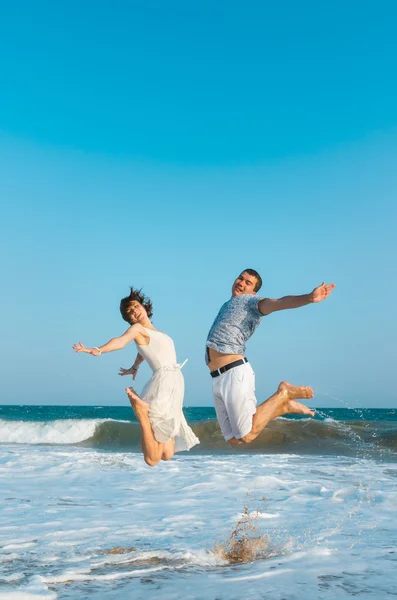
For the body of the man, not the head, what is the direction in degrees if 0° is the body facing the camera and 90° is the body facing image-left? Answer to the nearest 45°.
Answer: approximately 45°

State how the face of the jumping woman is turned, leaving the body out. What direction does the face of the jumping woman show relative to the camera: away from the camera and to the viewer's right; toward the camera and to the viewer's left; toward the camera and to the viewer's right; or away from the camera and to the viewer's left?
toward the camera and to the viewer's right

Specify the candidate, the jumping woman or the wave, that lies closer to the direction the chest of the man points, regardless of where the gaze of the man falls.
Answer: the jumping woman

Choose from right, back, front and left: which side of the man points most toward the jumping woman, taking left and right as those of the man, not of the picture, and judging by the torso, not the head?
right

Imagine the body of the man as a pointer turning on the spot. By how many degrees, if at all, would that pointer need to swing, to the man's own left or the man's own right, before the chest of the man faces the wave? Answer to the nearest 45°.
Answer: approximately 135° to the man's own right

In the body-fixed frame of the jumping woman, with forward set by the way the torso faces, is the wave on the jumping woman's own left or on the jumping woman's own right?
on the jumping woman's own left

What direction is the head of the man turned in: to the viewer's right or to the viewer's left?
to the viewer's left

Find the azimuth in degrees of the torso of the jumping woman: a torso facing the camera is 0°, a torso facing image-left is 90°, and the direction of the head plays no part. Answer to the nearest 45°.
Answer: approximately 315°
